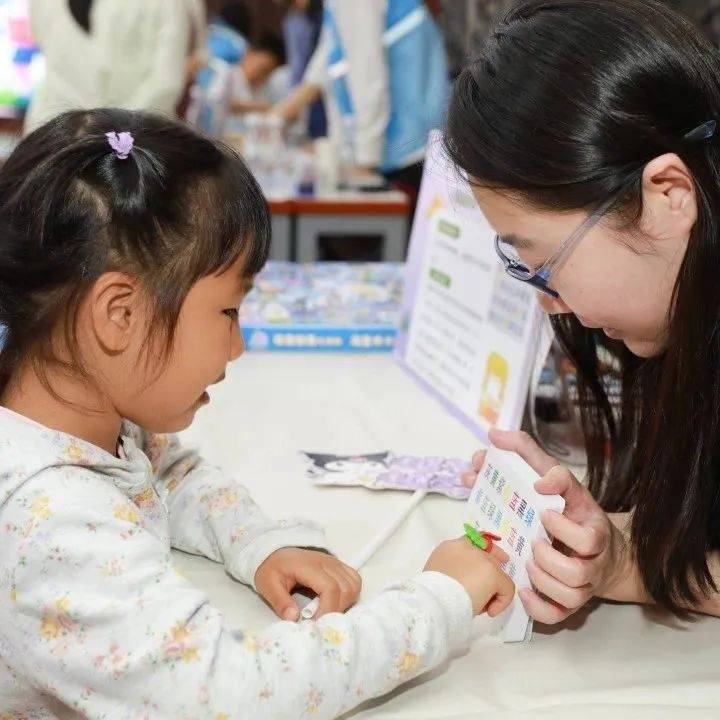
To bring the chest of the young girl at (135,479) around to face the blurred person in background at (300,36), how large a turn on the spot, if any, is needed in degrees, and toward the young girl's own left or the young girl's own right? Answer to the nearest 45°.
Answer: approximately 90° to the young girl's own left

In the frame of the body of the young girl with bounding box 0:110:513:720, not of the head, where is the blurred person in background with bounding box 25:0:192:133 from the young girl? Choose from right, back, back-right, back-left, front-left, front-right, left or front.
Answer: left

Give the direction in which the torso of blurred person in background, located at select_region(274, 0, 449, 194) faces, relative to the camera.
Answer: to the viewer's left

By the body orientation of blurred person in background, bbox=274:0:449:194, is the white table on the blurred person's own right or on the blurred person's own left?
on the blurred person's own left

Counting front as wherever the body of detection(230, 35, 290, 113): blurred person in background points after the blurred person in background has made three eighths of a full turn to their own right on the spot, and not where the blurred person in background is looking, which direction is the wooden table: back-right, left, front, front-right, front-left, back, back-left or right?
back

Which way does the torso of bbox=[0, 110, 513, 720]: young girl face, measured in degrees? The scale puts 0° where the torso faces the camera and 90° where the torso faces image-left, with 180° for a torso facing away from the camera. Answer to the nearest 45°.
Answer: approximately 270°

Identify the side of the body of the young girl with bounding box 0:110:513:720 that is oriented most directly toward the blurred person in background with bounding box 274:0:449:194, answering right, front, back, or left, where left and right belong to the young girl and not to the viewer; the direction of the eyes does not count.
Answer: left

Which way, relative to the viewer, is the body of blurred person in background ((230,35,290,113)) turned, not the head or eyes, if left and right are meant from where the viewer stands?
facing the viewer and to the left of the viewer

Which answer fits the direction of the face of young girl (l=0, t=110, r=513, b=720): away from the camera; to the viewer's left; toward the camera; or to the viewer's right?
to the viewer's right
